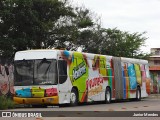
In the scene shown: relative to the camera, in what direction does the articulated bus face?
facing the viewer and to the left of the viewer
